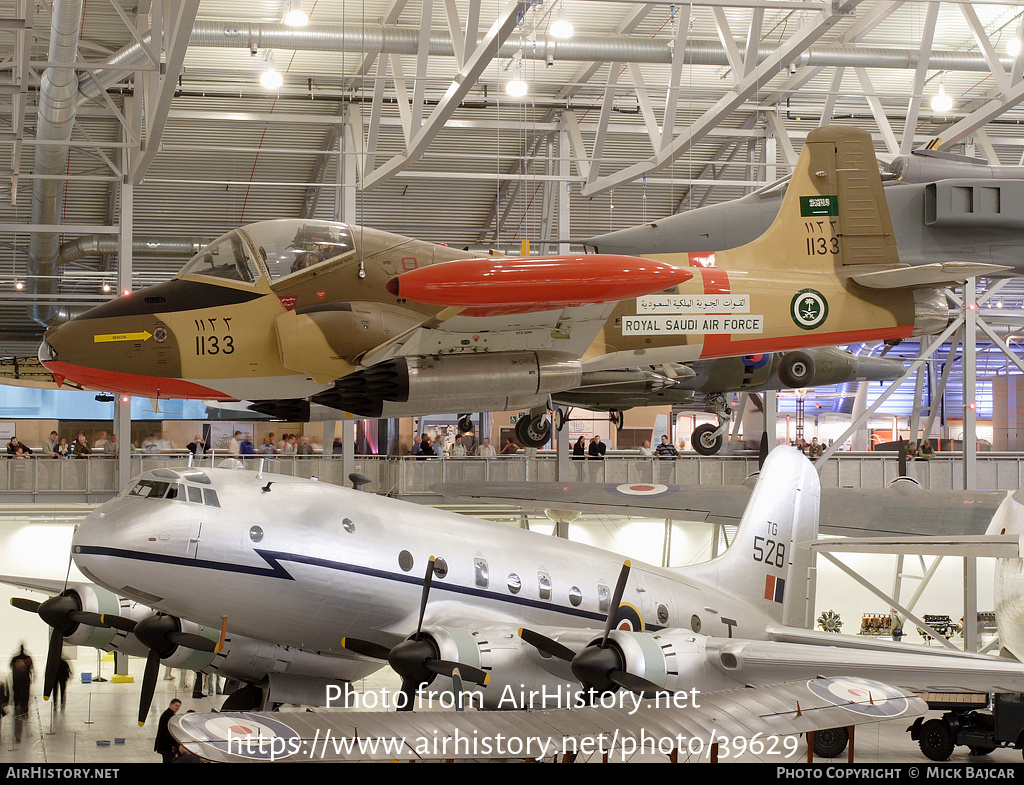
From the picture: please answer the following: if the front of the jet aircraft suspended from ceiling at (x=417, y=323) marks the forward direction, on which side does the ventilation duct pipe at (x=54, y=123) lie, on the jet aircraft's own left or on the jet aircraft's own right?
on the jet aircraft's own right

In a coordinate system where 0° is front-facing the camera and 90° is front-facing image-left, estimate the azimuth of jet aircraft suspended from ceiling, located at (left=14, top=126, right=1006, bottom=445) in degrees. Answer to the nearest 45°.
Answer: approximately 90°
